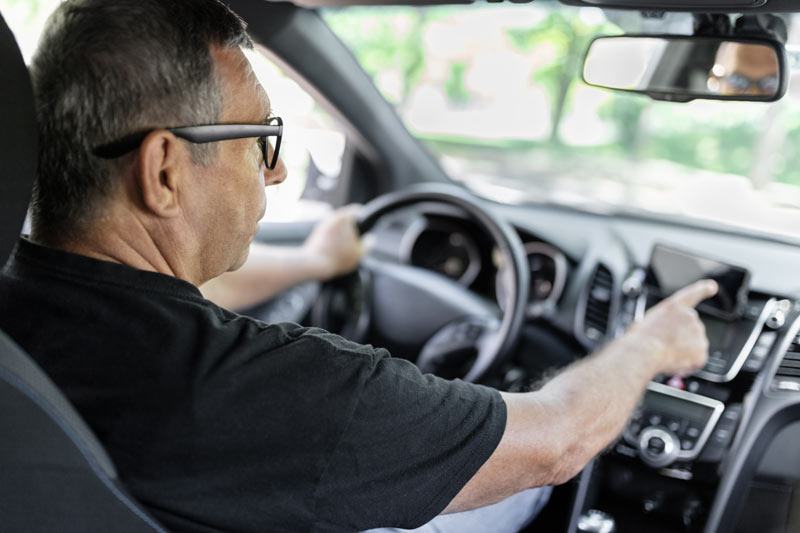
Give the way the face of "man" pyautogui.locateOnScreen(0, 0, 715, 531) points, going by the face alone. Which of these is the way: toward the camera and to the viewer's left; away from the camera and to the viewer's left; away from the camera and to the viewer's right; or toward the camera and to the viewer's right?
away from the camera and to the viewer's right

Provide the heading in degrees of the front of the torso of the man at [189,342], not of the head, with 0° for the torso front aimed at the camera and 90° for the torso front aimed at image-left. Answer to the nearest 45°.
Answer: approximately 225°
